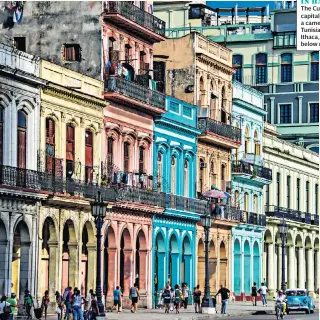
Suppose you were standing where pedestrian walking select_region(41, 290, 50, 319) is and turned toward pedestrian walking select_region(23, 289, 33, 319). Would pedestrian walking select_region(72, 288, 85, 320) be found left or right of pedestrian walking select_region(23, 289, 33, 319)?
left

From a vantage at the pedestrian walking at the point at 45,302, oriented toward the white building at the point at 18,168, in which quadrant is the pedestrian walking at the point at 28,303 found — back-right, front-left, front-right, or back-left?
front-left

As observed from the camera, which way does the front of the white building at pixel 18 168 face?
facing the viewer and to the right of the viewer
